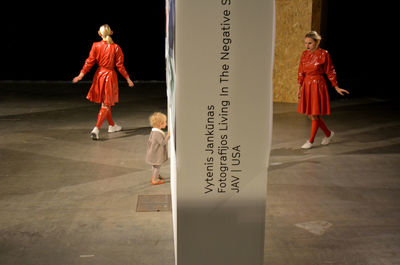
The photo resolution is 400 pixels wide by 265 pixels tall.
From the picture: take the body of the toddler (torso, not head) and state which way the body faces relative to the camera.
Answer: to the viewer's right

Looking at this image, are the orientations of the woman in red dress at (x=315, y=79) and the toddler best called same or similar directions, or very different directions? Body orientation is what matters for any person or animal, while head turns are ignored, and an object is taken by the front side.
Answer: very different directions

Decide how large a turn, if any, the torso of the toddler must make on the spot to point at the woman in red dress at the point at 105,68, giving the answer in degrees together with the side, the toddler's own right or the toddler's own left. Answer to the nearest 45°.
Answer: approximately 90° to the toddler's own left

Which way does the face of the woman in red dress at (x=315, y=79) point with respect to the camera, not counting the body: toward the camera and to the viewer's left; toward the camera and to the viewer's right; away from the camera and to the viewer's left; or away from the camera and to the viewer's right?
toward the camera and to the viewer's left

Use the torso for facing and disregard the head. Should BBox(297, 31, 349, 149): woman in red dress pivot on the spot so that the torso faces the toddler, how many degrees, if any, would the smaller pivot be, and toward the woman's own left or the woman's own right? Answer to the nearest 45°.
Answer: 0° — they already face them

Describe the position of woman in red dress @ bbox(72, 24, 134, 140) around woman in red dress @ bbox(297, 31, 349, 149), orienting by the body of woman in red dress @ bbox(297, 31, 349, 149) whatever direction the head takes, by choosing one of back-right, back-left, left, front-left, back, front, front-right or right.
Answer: front-right

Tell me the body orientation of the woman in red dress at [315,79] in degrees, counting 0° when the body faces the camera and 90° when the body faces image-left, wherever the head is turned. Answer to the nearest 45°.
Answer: approximately 45°

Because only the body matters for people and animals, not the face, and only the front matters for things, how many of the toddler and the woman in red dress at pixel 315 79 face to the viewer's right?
1

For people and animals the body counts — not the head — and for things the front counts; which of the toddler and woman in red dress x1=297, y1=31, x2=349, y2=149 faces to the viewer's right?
the toddler

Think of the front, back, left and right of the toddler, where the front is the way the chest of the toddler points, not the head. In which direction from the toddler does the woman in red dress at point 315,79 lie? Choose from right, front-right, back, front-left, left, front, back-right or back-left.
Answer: front-left
